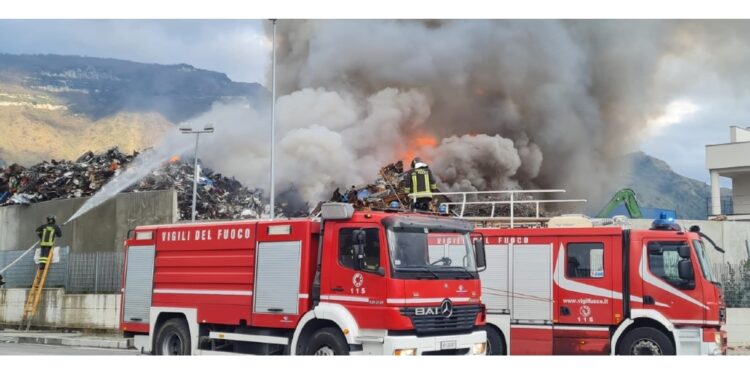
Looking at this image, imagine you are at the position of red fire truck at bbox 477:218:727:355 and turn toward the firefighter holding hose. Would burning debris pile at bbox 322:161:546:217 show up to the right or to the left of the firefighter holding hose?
right

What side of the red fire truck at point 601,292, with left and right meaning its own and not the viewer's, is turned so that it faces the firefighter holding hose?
back

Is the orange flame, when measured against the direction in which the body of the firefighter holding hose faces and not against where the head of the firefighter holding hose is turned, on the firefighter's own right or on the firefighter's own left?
on the firefighter's own right

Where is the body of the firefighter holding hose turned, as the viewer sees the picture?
away from the camera

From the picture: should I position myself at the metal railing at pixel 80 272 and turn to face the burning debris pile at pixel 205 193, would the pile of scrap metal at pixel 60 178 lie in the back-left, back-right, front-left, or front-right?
front-left

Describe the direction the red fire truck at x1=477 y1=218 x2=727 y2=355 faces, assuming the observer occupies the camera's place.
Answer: facing to the right of the viewer

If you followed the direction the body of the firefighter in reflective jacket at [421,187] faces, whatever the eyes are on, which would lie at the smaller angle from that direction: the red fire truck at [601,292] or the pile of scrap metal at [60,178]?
the pile of scrap metal

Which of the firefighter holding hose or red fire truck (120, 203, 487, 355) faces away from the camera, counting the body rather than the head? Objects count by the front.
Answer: the firefighter holding hose

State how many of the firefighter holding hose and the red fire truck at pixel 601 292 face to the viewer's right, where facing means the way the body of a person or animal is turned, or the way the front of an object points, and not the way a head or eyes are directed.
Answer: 1

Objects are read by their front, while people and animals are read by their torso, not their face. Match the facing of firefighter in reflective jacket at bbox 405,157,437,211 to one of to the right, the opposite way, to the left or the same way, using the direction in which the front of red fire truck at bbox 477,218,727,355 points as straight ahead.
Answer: to the left

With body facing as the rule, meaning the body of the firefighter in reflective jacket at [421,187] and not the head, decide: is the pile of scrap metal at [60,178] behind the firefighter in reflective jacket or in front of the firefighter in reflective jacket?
in front

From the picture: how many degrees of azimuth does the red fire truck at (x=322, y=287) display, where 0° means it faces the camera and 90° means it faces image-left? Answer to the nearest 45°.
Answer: approximately 315°

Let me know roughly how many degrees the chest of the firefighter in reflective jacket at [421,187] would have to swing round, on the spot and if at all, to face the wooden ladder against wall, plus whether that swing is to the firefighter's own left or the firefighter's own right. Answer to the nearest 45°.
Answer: approximately 45° to the firefighter's own left

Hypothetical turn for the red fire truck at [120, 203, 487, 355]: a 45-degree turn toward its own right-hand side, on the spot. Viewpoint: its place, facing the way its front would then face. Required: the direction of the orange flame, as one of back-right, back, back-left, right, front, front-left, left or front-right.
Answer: back
